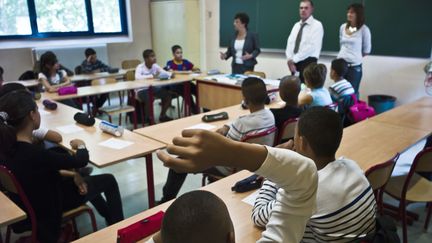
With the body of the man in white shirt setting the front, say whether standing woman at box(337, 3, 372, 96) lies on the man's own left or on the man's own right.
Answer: on the man's own left

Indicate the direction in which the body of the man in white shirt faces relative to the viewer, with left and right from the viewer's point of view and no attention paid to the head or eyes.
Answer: facing the viewer and to the left of the viewer

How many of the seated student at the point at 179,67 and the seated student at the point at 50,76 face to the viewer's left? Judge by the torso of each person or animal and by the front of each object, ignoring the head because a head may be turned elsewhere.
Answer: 0

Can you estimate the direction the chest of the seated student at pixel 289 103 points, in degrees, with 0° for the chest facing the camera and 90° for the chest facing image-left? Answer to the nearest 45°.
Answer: approximately 135°

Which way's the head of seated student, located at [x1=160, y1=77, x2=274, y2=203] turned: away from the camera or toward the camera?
away from the camera

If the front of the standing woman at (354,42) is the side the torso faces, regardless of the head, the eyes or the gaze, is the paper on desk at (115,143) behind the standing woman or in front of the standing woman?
in front

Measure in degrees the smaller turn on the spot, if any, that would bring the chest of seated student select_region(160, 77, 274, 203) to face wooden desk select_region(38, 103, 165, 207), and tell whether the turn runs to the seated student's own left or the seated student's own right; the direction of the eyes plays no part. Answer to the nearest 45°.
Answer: approximately 45° to the seated student's own left

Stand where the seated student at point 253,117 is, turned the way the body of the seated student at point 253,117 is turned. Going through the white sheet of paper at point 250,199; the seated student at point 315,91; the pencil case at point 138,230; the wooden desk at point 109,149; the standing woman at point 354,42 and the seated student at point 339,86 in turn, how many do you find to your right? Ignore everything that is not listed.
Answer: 3

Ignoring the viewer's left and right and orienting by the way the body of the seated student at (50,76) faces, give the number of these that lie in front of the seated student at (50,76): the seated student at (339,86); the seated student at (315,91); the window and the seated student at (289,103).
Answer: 3

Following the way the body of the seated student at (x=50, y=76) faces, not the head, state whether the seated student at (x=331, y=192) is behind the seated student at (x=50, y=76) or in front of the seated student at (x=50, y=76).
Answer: in front

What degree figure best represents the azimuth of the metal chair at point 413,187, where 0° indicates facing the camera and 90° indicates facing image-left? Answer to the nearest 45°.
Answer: approximately 135°

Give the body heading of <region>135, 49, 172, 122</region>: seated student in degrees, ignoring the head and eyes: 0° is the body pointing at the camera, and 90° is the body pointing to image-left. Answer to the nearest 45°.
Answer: approximately 315°
